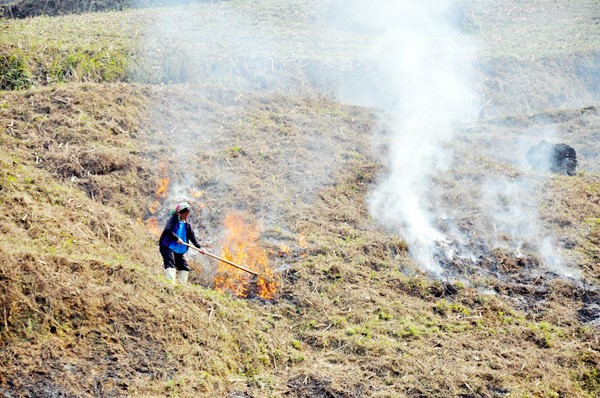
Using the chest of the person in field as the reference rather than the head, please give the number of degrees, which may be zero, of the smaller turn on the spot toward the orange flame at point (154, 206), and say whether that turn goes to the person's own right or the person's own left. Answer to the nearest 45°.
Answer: approximately 135° to the person's own left

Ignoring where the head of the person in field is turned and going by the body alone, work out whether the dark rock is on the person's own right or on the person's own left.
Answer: on the person's own left

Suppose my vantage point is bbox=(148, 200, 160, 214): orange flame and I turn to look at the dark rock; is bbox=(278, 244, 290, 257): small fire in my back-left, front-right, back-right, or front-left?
front-right

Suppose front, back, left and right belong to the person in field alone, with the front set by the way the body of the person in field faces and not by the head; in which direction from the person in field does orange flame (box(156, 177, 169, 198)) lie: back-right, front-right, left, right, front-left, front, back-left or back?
back-left

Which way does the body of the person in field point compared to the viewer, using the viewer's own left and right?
facing the viewer and to the right of the viewer
